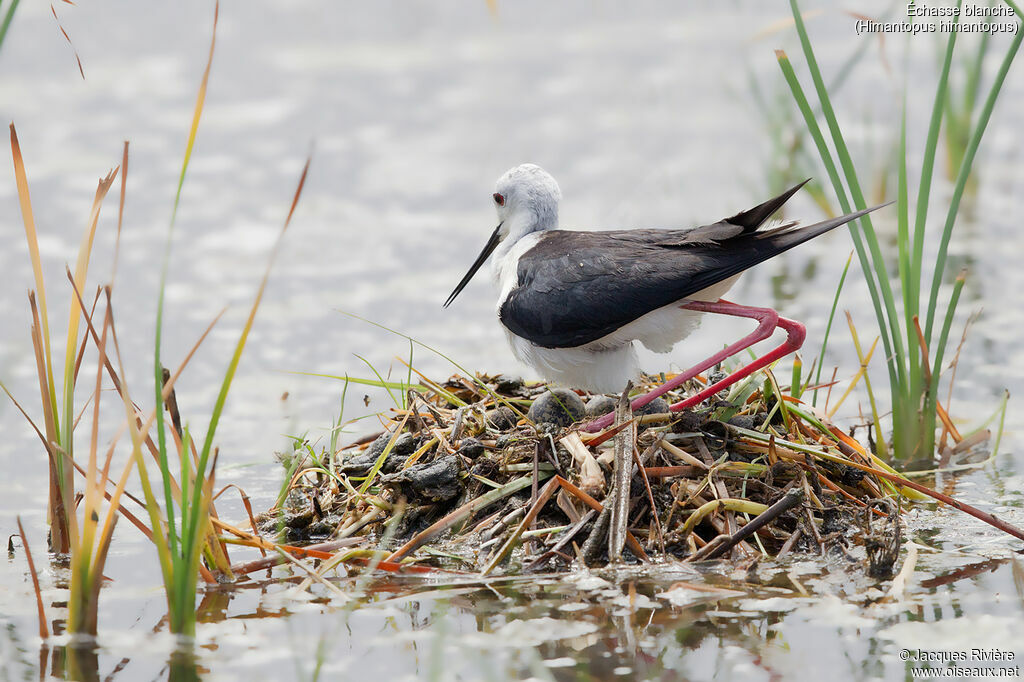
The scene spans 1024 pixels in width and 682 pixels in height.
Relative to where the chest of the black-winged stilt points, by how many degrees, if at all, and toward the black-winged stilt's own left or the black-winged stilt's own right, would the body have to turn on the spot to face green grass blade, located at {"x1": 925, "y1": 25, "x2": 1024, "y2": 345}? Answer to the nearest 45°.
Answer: approximately 180°

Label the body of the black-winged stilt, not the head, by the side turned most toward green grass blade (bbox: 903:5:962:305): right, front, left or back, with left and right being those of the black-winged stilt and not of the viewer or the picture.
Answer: back

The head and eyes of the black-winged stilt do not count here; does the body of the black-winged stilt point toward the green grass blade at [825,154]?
no

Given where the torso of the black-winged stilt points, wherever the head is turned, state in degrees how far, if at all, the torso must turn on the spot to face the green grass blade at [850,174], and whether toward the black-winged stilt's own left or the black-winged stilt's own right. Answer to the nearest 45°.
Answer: approximately 180°

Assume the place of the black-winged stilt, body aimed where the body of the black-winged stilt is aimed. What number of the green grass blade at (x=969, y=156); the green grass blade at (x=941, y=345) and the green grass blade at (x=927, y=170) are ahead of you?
0

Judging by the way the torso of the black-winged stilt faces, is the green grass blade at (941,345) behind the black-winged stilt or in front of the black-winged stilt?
behind

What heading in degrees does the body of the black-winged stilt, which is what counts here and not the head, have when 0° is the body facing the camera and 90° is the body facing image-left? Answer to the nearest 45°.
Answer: approximately 90°
